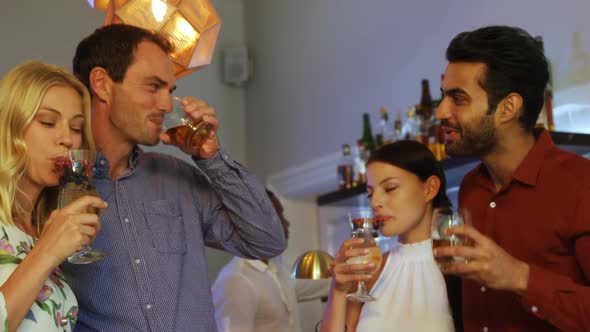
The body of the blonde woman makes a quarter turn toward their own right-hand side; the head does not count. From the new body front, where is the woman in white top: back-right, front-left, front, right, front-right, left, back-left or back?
back-left

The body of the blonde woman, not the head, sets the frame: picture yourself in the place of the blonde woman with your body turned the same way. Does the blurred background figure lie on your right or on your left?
on your left

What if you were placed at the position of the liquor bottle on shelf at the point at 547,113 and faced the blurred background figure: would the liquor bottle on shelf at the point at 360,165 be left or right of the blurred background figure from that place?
right

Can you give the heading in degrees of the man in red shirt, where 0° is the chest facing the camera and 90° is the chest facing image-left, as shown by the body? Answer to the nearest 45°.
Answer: approximately 45°

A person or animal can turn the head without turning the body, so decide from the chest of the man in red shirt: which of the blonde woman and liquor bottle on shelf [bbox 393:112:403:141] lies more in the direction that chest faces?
the blonde woman

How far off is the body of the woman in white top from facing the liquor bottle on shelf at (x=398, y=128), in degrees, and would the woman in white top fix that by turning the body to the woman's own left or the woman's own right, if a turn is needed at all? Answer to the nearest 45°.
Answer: approximately 135° to the woman's own right

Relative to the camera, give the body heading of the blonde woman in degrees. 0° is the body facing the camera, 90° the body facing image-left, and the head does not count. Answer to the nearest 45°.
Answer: approximately 315°

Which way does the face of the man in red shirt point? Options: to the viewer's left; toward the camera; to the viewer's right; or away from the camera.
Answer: to the viewer's left

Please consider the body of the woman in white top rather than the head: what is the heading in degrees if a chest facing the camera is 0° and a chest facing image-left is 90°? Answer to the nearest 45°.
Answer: approximately 45°

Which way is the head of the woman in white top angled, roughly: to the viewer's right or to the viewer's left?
to the viewer's left

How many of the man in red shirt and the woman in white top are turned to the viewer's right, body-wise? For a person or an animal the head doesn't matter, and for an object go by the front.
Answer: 0

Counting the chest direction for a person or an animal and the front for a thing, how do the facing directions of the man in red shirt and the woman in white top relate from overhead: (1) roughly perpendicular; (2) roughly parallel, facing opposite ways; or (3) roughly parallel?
roughly parallel
